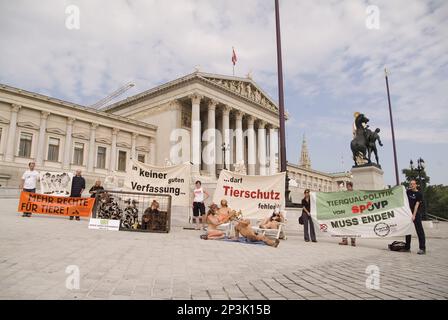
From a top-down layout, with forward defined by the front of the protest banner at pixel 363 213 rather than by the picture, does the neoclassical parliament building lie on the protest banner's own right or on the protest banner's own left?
on the protest banner's own right

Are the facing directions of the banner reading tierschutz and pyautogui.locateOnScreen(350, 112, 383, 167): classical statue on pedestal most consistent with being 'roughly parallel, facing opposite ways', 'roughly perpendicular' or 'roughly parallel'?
roughly perpendicular

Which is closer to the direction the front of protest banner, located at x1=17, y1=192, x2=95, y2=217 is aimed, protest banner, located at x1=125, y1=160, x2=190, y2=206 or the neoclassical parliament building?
the protest banner

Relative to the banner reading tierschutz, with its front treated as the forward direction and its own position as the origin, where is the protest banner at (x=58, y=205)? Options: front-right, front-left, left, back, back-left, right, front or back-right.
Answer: right

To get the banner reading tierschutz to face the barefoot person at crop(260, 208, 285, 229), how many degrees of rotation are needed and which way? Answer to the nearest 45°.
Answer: approximately 45° to its left

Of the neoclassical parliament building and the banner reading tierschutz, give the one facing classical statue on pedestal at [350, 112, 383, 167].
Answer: the neoclassical parliament building

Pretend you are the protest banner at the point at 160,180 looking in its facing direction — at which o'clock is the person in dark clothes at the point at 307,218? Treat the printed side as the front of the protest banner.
The person in dark clothes is roughly at 10 o'clock from the protest banner.

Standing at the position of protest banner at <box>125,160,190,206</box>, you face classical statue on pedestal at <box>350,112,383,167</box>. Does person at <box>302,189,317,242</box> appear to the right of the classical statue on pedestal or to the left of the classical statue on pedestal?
right

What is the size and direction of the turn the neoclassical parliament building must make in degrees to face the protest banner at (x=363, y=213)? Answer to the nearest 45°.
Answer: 0° — it already faces it

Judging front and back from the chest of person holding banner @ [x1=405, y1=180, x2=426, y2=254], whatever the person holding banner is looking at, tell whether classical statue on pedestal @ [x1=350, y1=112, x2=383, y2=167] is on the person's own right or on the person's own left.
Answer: on the person's own right

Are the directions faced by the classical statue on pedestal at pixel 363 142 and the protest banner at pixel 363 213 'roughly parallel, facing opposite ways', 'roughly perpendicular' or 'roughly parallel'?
roughly perpendicular

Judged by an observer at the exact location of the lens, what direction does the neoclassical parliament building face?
facing the viewer and to the right of the viewer
